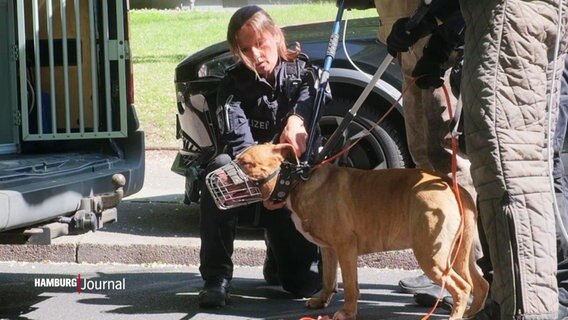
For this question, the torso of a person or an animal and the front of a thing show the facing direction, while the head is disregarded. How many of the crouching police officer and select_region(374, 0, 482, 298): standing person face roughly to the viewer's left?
1

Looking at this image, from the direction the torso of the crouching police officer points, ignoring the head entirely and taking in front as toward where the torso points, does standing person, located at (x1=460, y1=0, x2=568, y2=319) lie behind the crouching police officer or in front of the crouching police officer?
in front

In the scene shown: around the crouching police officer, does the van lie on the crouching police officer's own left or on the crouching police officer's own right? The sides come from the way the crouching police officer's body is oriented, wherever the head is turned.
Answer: on the crouching police officer's own right

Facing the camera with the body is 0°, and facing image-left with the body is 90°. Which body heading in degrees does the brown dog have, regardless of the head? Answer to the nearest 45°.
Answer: approximately 90°

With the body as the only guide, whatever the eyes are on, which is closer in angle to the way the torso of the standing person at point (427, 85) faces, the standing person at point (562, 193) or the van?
the van

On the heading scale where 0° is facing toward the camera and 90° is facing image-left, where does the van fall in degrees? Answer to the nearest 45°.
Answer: approximately 135°

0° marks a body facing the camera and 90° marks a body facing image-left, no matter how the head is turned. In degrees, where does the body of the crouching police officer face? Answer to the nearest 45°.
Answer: approximately 0°

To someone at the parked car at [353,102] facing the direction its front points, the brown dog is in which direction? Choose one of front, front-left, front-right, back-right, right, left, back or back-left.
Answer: front-left

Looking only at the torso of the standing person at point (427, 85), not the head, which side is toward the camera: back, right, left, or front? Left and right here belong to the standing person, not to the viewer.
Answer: left

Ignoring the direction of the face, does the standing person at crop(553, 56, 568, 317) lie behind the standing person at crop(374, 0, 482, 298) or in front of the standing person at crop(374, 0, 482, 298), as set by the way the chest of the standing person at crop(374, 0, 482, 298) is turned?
behind
